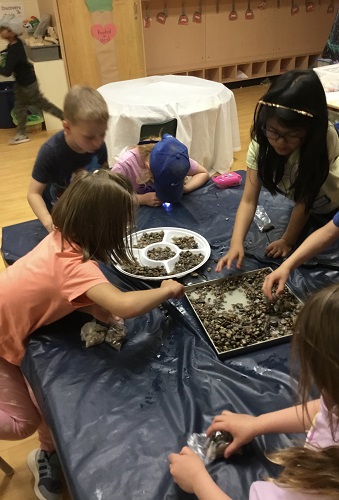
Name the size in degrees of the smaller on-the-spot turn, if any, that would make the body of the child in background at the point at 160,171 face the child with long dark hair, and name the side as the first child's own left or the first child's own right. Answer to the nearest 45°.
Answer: approximately 45° to the first child's own left

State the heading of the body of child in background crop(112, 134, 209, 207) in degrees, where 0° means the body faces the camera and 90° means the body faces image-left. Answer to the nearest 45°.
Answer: approximately 0°

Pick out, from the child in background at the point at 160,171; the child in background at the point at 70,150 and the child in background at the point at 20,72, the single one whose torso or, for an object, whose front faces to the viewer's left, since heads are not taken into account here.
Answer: the child in background at the point at 20,72

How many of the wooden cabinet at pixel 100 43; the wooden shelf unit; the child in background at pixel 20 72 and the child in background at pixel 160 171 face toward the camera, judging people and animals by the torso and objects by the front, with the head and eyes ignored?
3

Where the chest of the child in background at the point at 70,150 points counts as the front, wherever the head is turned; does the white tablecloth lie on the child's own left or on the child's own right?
on the child's own left

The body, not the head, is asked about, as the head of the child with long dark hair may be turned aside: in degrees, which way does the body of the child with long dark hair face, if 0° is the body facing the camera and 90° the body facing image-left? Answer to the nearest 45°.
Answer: approximately 45°

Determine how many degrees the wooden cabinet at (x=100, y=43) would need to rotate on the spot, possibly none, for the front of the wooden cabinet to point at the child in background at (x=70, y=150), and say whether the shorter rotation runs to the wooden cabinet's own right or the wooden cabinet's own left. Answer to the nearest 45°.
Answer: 0° — it already faces them

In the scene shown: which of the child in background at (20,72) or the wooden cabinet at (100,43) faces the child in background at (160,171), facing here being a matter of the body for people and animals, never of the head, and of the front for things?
the wooden cabinet
